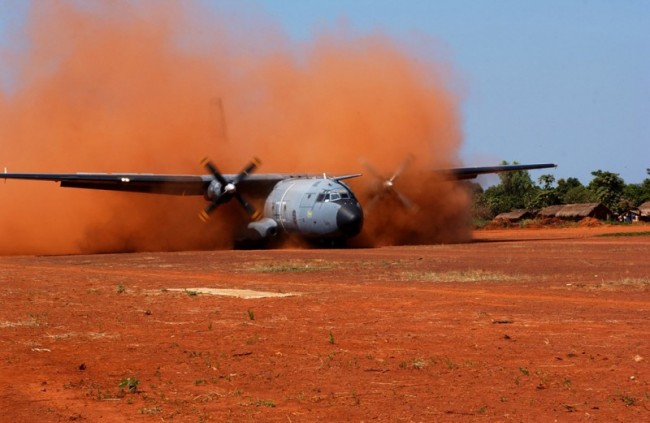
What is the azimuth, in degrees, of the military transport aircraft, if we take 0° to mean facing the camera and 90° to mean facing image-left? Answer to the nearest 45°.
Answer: approximately 315°
